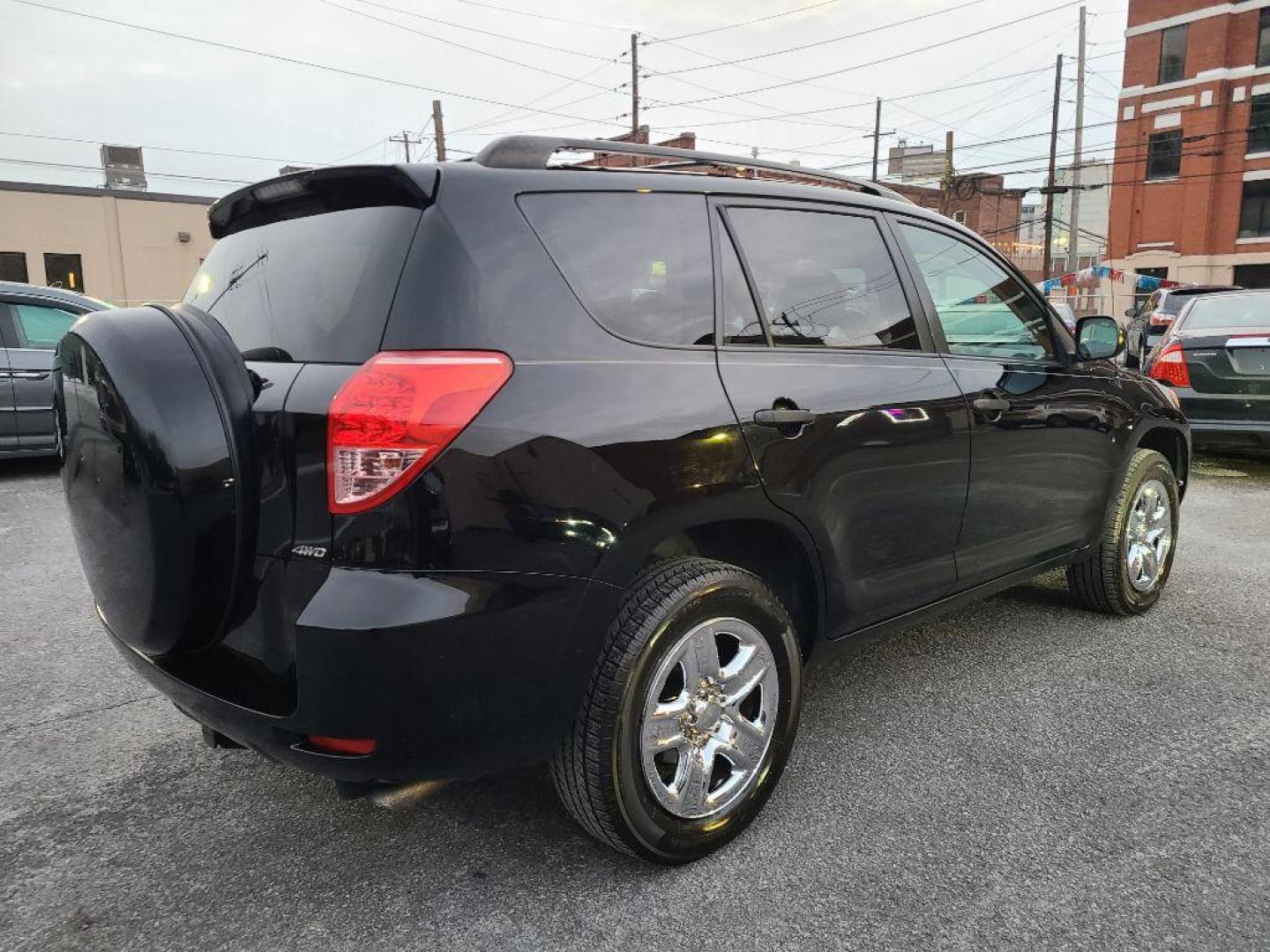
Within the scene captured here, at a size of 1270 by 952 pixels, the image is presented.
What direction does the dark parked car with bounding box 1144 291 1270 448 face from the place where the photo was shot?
facing away from the viewer

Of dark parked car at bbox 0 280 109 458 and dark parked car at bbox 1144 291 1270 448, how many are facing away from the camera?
1

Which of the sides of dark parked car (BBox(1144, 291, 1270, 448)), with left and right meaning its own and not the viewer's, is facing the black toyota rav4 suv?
back

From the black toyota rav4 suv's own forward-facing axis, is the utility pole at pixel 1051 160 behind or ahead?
ahead

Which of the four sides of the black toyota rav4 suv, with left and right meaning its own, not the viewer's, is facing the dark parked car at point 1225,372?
front

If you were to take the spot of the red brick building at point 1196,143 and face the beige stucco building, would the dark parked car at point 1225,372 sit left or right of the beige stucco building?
left

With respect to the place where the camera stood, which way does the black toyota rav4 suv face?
facing away from the viewer and to the right of the viewer

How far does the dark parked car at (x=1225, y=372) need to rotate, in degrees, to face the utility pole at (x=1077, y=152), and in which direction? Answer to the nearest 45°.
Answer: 0° — it already faces it
